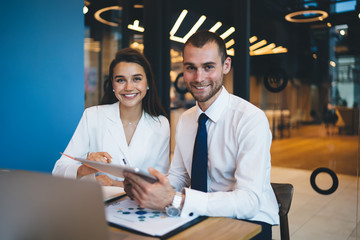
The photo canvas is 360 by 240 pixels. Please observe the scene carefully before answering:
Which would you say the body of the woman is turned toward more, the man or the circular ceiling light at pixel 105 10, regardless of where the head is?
the man

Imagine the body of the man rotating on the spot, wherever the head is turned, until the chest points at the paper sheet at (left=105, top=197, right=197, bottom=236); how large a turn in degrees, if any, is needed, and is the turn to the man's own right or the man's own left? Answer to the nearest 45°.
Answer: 0° — they already face it

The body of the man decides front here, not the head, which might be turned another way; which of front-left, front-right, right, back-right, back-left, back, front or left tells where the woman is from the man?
right

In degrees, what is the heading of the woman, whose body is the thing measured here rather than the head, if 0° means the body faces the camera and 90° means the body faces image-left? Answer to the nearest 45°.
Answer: approximately 0°

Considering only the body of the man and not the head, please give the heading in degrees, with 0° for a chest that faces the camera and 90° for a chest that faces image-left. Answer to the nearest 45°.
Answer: approximately 45°

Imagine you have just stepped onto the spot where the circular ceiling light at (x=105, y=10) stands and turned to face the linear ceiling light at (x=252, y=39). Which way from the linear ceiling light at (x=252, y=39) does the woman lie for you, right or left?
right

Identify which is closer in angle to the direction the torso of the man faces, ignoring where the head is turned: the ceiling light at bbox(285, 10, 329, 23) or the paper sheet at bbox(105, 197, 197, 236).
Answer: the paper sheet

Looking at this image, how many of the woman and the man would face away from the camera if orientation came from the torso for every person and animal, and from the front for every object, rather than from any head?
0

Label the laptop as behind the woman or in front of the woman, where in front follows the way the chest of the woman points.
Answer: in front

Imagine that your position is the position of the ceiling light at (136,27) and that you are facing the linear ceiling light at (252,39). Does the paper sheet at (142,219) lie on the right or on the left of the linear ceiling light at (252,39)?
right

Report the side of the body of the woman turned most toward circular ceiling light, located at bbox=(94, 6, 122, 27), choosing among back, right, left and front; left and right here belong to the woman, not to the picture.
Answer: back

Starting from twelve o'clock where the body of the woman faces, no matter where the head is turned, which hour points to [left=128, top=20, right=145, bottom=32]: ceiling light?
The ceiling light is roughly at 6 o'clock from the woman.
